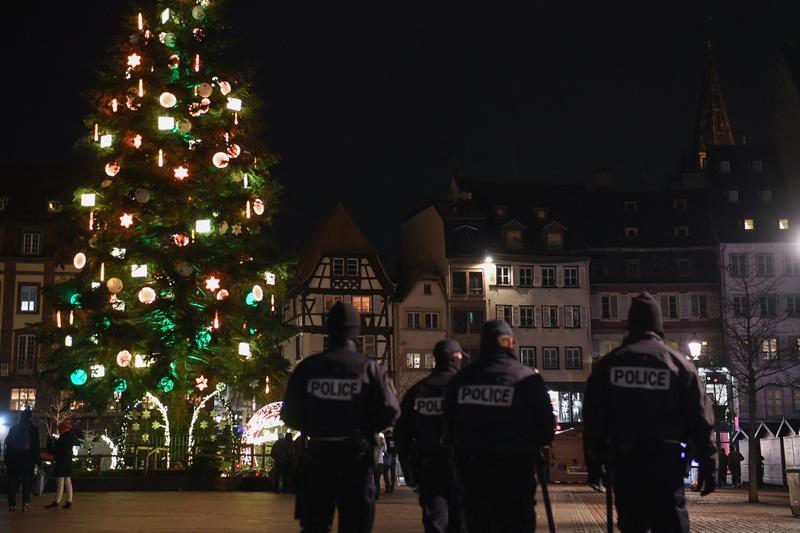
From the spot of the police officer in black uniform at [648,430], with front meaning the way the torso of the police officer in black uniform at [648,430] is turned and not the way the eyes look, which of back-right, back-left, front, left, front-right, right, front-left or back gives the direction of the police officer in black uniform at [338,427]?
left

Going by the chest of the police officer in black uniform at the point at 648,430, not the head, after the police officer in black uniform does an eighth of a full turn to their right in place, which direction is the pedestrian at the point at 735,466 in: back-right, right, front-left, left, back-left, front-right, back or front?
front-left

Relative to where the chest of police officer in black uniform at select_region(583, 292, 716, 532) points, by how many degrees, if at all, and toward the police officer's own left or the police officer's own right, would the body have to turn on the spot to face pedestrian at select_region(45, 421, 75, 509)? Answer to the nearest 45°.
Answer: approximately 45° to the police officer's own left

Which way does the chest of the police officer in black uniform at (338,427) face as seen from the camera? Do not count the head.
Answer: away from the camera

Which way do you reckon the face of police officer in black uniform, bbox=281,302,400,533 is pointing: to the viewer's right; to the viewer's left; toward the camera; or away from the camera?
away from the camera

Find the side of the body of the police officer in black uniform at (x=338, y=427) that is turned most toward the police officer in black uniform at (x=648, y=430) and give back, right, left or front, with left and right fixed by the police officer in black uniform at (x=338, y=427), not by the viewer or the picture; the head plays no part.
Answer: right

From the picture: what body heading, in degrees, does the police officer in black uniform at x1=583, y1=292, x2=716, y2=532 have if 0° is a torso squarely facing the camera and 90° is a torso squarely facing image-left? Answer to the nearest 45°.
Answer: approximately 180°

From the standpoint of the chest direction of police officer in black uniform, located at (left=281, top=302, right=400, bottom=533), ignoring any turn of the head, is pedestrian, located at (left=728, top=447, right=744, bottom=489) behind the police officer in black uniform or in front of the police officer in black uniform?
in front

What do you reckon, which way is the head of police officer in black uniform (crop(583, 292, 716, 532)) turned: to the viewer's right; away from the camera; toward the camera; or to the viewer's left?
away from the camera

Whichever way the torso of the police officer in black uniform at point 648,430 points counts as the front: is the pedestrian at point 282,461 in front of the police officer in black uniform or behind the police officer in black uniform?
in front

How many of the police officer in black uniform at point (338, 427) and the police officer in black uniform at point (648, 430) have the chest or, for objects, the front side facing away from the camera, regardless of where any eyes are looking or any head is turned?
2

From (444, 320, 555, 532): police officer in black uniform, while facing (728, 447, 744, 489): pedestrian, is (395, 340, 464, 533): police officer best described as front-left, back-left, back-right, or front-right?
front-left

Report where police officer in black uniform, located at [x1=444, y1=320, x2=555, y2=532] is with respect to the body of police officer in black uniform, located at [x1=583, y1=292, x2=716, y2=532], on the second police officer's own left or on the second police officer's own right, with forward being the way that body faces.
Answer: on the second police officer's own left

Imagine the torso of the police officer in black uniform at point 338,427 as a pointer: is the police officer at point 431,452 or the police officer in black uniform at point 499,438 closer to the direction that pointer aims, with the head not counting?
the police officer

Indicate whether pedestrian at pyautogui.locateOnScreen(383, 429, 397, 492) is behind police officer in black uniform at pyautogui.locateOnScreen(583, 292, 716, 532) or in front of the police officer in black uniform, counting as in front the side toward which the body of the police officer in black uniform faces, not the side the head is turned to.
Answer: in front

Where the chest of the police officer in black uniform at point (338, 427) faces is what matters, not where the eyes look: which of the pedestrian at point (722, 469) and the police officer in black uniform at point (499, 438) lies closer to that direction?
the pedestrian

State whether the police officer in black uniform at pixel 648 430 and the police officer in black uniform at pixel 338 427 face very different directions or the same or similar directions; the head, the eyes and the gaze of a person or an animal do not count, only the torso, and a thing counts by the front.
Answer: same or similar directions

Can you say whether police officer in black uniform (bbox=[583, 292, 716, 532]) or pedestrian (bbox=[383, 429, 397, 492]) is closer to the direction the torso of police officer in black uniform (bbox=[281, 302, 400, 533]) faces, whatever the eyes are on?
the pedestrian
